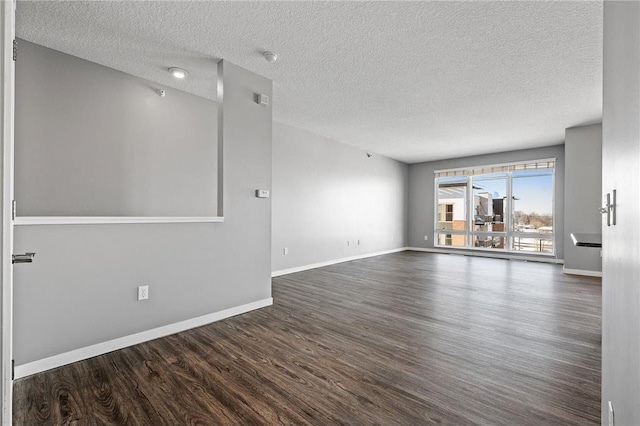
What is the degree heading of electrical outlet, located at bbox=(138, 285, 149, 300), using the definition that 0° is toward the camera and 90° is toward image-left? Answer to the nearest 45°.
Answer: approximately 0°
